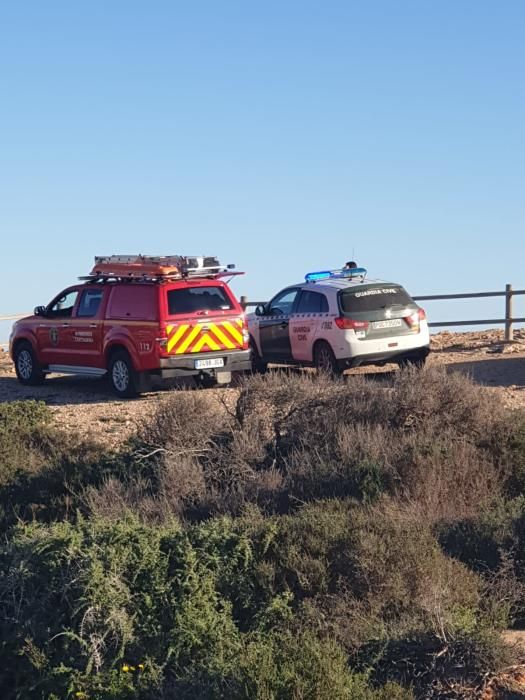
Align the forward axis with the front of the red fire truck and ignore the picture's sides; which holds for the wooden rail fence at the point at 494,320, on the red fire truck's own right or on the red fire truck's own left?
on the red fire truck's own right

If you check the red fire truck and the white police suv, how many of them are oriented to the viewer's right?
0

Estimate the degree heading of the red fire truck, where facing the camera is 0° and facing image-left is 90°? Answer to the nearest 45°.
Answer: approximately 135°

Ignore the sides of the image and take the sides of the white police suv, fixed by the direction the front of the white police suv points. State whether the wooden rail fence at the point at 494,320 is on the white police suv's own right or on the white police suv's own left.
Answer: on the white police suv's own right

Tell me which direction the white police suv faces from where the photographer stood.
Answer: facing away from the viewer and to the left of the viewer

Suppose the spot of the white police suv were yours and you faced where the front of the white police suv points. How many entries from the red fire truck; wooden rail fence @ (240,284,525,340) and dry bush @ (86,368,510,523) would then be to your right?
1

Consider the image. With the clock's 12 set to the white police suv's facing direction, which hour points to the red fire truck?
The red fire truck is roughly at 10 o'clock from the white police suv.

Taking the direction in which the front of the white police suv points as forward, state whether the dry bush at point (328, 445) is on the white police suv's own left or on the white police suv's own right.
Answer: on the white police suv's own left
